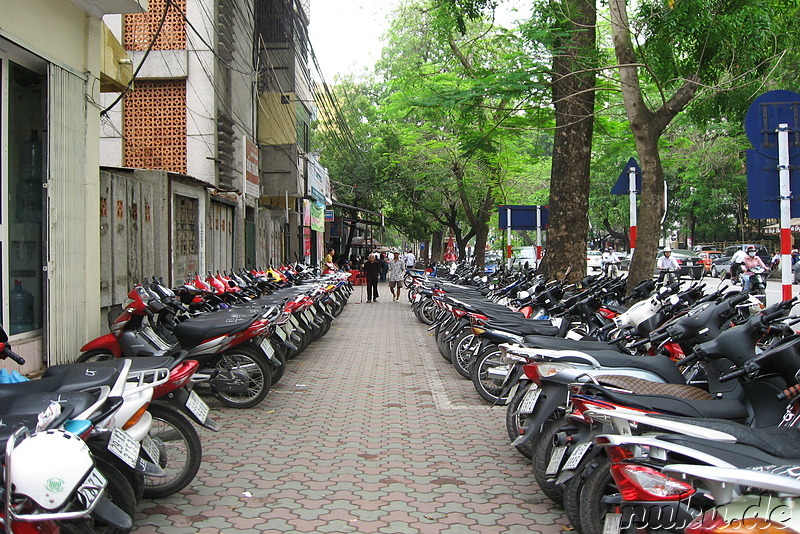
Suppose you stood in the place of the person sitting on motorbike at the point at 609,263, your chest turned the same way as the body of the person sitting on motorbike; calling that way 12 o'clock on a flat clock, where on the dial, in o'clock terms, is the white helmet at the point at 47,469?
The white helmet is roughly at 12 o'clock from the person sitting on motorbike.

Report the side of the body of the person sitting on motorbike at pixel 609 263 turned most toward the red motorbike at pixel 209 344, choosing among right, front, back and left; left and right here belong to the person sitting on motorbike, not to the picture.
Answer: front

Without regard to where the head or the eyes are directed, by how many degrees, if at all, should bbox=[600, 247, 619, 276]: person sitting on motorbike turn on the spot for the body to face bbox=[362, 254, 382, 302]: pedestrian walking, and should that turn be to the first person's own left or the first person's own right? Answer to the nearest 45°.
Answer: approximately 45° to the first person's own right

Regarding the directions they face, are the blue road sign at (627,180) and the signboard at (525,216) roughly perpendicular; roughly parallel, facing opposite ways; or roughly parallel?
roughly parallel

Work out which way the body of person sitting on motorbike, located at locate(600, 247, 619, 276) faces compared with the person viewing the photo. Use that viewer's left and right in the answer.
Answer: facing the viewer
